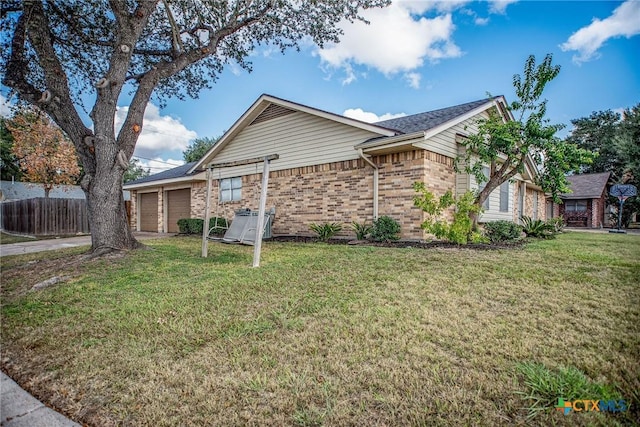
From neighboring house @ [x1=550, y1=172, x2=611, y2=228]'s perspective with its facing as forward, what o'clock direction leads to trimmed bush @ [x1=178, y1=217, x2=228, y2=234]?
The trimmed bush is roughly at 1 o'clock from the neighboring house.

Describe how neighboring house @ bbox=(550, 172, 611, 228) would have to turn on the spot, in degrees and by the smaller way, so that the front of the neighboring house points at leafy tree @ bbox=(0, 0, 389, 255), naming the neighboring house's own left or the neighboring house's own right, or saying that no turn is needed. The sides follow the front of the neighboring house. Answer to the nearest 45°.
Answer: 0° — it already faces it

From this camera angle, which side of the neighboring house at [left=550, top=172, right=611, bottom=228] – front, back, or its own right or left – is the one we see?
front

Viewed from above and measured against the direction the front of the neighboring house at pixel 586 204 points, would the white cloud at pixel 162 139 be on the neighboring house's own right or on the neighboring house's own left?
on the neighboring house's own right

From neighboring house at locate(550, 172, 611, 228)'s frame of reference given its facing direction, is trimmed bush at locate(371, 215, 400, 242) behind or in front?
in front

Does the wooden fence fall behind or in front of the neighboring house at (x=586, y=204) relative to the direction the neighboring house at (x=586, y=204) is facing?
in front

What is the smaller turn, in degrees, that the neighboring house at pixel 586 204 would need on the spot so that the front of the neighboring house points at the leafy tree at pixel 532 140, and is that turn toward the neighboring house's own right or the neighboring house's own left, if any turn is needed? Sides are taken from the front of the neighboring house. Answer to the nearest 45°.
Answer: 0° — it already faces it
